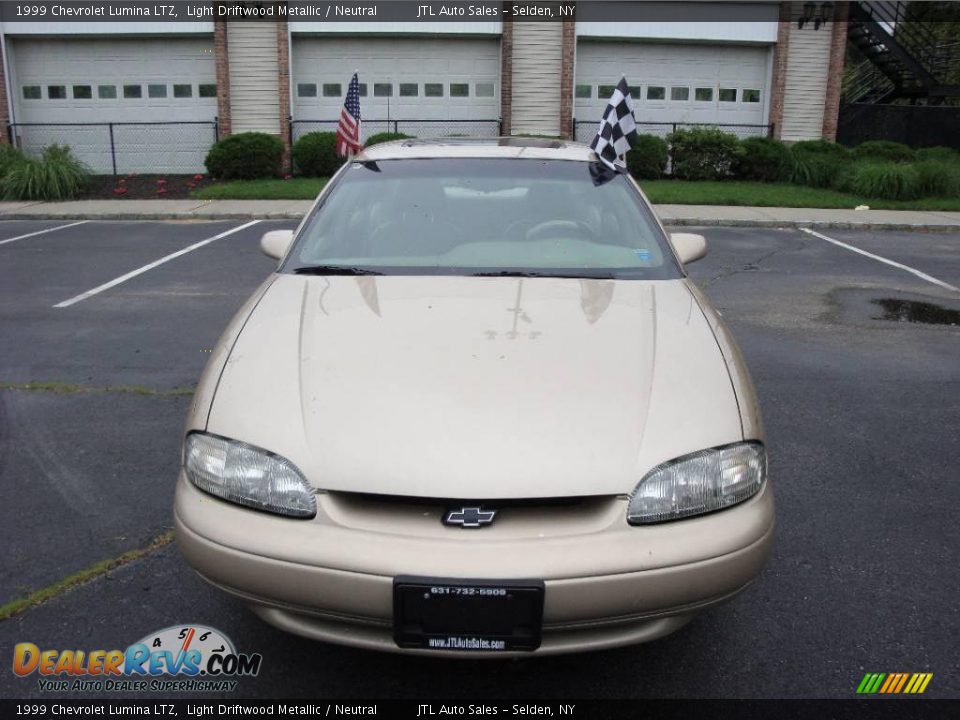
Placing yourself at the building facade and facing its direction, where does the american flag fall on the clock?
The american flag is roughly at 12 o'clock from the building facade.

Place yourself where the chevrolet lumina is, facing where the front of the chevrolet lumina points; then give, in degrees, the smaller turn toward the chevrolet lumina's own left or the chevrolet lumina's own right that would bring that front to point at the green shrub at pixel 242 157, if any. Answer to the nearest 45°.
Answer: approximately 180°

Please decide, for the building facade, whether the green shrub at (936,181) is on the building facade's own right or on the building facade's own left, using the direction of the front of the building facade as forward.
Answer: on the building facade's own left

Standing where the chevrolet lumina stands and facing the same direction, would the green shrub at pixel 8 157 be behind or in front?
behind

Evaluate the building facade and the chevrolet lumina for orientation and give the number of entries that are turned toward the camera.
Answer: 2

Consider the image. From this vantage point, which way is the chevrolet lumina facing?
toward the camera

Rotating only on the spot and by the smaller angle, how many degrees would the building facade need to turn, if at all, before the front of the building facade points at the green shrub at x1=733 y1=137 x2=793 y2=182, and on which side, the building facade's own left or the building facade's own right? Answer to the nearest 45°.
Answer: approximately 90° to the building facade's own left

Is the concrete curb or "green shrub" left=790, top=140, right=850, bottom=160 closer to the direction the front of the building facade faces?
the concrete curb

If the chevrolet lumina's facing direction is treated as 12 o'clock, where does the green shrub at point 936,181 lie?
The green shrub is roughly at 7 o'clock from the chevrolet lumina.

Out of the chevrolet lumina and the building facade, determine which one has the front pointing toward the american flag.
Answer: the building facade

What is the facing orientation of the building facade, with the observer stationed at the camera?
facing the viewer

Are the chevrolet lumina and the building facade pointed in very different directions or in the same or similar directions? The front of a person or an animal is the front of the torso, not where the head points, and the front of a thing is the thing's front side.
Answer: same or similar directions
